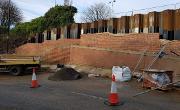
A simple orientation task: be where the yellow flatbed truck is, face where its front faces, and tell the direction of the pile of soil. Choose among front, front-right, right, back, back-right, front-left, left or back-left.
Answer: back-left

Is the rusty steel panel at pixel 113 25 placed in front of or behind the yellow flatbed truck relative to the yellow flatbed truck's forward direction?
behind

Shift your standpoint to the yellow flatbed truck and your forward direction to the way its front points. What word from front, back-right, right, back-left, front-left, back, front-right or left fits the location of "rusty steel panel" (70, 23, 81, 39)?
back-right

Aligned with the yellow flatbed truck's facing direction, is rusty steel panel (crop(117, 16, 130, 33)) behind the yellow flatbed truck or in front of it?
behind

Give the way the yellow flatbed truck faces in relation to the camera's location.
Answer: facing to the left of the viewer

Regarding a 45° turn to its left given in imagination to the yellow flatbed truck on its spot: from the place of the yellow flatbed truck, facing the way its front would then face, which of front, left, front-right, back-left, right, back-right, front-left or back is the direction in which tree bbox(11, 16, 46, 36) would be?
back-right

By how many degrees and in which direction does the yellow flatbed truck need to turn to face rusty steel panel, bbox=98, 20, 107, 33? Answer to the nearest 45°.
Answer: approximately 180°

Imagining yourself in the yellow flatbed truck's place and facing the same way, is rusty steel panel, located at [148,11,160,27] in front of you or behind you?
behind

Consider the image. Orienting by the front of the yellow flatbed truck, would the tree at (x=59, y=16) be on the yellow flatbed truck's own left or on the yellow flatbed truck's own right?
on the yellow flatbed truck's own right
